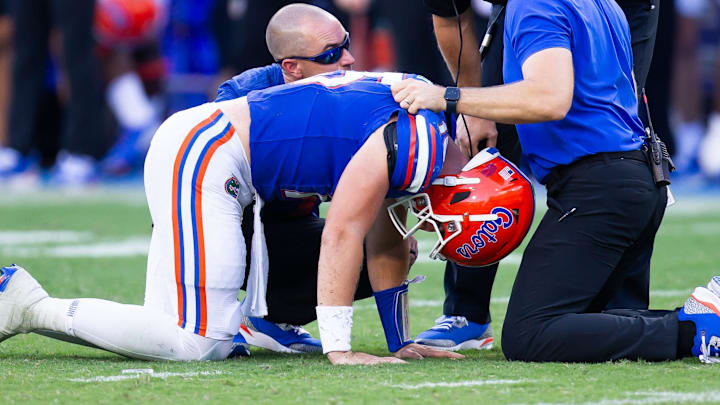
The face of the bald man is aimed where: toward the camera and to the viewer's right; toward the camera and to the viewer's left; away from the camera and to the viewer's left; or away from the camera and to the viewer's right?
toward the camera and to the viewer's right

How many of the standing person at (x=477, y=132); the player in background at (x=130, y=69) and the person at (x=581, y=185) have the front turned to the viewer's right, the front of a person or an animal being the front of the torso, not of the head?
0

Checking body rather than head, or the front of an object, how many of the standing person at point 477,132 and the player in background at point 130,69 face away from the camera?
0

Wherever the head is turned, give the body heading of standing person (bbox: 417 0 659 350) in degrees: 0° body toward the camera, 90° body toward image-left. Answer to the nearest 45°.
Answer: approximately 45°

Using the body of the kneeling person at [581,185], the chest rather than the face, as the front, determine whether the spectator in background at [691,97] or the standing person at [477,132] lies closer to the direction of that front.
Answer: the standing person

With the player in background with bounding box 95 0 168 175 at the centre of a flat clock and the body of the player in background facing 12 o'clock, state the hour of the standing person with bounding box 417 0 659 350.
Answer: The standing person is roughly at 10 o'clock from the player in background.

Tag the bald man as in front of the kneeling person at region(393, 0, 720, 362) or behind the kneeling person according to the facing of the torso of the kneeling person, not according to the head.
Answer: in front

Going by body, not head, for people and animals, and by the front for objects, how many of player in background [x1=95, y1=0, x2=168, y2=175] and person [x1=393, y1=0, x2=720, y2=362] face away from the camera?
0

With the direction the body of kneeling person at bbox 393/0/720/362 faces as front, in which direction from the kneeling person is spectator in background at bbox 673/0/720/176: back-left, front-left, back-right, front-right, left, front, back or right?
right

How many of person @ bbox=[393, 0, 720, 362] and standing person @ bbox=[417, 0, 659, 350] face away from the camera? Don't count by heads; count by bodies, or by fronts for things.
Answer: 0

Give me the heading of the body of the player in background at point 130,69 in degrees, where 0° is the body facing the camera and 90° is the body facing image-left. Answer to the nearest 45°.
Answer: approximately 45°

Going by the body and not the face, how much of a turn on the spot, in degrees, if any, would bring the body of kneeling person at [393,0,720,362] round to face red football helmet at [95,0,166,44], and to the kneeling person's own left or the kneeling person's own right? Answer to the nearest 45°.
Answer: approximately 45° to the kneeling person's own right

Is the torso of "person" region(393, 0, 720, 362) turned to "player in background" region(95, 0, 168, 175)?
no

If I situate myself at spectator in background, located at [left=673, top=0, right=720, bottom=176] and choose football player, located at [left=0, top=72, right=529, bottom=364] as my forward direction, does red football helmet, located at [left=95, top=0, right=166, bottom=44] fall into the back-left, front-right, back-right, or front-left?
front-right

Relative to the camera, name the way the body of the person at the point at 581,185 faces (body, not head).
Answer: to the viewer's left
